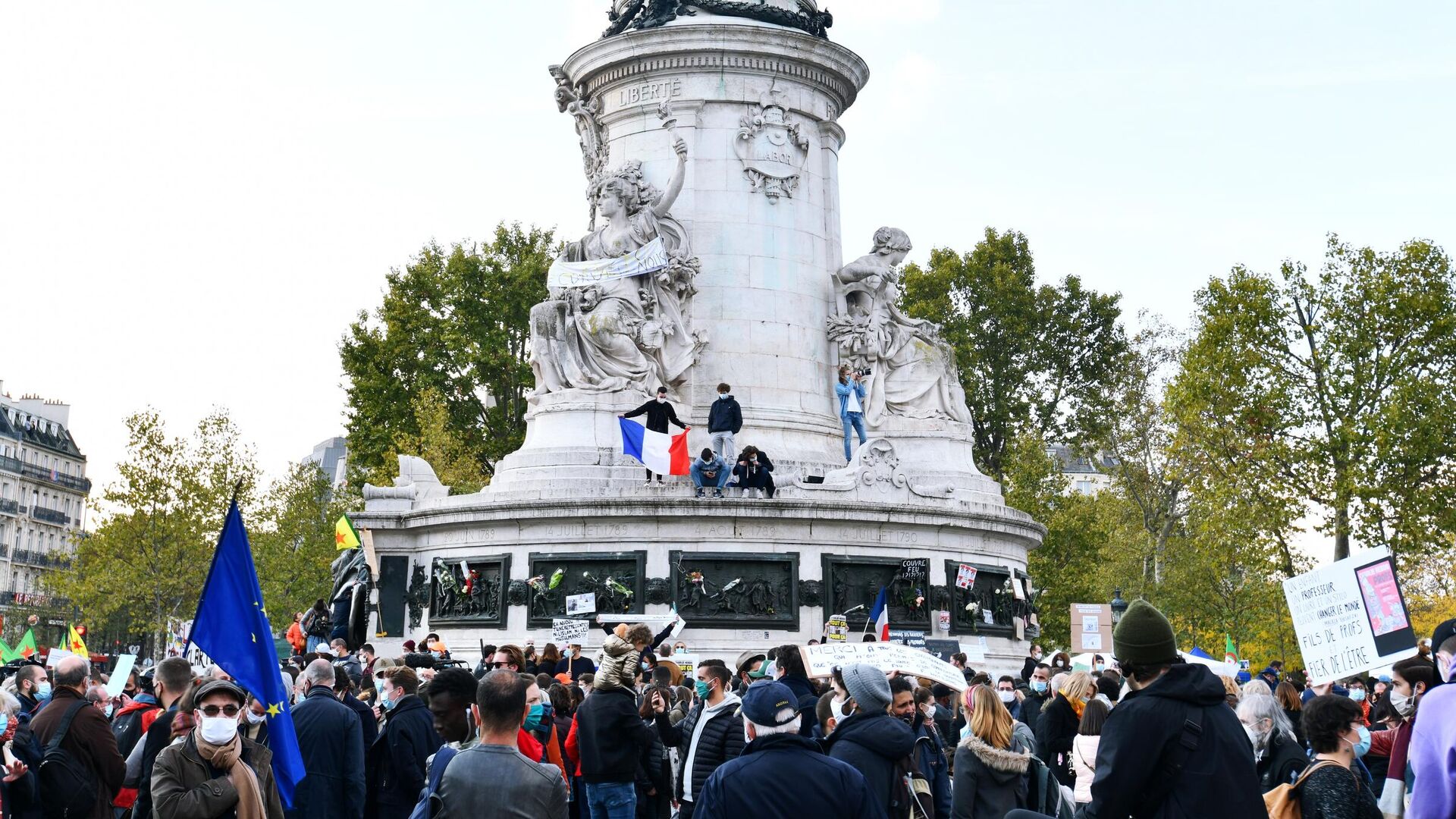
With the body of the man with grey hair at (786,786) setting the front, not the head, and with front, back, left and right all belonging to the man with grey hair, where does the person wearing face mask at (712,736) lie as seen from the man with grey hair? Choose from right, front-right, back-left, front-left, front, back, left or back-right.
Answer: front

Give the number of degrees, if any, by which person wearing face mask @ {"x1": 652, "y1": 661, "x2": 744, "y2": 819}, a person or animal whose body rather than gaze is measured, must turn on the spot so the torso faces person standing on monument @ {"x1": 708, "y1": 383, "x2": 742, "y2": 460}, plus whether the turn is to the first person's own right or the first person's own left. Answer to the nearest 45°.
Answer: approximately 135° to the first person's own right

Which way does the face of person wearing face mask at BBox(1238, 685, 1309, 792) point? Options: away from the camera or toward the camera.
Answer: toward the camera

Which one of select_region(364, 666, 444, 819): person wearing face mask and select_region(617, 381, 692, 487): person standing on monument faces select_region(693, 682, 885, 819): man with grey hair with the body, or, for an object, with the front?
the person standing on monument

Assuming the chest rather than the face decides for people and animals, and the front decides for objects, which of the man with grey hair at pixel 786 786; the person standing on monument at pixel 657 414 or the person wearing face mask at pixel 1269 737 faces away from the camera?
the man with grey hair

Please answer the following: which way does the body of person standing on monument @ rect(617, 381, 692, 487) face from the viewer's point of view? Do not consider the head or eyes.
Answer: toward the camera

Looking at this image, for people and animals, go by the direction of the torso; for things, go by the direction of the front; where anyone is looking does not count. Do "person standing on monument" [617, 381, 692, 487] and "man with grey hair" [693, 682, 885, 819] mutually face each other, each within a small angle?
yes

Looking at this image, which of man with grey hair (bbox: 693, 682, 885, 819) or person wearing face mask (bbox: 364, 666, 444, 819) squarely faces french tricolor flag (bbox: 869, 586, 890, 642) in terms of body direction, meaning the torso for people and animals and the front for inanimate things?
the man with grey hair

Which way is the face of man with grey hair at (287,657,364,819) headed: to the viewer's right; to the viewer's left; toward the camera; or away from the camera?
away from the camera

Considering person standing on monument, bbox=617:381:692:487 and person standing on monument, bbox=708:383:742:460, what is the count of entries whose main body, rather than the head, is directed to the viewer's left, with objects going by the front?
0

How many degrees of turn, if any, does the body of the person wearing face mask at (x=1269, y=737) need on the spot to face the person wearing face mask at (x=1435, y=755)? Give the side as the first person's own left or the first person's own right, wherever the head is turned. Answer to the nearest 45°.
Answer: approximately 90° to the first person's own left

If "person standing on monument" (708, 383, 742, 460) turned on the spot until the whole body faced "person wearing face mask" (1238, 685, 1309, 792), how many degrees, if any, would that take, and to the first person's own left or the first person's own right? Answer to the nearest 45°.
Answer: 0° — they already face them

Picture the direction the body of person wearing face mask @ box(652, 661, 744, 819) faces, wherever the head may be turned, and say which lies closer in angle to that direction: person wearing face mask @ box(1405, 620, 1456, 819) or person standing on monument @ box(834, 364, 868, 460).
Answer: the person wearing face mask

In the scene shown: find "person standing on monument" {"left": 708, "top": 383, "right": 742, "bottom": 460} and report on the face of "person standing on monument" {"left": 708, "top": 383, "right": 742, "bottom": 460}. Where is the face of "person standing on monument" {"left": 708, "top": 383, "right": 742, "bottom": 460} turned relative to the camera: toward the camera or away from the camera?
toward the camera

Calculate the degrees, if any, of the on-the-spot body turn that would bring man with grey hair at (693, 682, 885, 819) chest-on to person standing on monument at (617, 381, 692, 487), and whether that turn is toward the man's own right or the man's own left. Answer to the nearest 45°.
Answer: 0° — they already face them

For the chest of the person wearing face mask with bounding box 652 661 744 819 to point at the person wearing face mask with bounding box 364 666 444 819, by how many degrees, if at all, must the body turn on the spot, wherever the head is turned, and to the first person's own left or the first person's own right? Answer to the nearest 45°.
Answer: approximately 45° to the first person's own right

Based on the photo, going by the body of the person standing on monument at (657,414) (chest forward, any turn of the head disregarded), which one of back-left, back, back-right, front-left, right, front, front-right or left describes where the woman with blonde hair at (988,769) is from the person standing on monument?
front

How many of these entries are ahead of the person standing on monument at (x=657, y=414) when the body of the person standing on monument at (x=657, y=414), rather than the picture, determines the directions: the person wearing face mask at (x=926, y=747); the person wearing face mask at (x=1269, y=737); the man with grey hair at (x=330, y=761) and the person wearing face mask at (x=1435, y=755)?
4

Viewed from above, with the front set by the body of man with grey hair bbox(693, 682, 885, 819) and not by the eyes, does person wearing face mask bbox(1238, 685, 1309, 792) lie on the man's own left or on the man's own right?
on the man's own right

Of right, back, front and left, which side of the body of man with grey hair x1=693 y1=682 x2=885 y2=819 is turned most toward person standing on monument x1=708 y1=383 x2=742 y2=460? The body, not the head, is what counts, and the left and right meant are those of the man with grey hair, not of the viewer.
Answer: front
